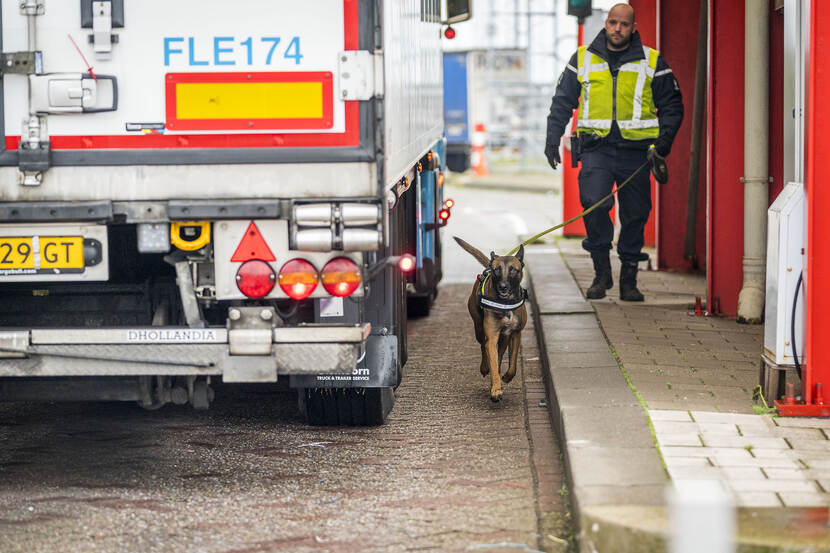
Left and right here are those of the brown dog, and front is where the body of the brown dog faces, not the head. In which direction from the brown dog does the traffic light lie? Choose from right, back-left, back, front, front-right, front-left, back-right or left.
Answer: back

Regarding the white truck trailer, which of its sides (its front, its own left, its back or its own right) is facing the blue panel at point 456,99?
front

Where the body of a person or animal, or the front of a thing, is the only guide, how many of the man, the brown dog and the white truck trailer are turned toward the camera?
2

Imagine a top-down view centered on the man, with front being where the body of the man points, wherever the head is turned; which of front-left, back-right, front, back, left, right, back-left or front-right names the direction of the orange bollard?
back

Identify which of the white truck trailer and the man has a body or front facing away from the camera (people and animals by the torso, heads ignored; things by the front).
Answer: the white truck trailer

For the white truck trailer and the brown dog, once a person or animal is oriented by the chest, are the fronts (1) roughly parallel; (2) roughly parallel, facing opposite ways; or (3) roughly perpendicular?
roughly parallel, facing opposite ways

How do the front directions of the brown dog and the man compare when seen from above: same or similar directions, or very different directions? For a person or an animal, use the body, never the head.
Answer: same or similar directions

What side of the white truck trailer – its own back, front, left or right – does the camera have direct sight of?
back

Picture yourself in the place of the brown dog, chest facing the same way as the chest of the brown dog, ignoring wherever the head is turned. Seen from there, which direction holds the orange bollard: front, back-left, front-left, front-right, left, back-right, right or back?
back

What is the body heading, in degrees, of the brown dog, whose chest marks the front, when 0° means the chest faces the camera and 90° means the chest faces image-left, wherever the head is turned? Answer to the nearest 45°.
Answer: approximately 0°

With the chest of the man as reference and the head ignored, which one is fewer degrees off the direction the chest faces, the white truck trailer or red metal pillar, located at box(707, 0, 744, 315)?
the white truck trailer

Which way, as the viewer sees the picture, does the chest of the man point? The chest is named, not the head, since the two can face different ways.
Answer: toward the camera

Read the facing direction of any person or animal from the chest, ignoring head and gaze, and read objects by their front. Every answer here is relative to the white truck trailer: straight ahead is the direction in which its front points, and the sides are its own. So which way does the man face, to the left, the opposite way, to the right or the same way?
the opposite way
